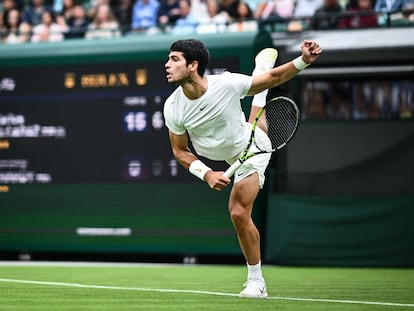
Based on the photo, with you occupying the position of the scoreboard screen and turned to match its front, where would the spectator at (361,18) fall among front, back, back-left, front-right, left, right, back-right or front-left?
left

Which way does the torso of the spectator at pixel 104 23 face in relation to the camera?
toward the camera

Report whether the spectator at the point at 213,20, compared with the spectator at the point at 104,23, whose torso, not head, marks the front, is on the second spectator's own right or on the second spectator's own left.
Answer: on the second spectator's own left

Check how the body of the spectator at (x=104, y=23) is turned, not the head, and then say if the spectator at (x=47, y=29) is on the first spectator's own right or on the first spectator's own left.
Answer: on the first spectator's own right

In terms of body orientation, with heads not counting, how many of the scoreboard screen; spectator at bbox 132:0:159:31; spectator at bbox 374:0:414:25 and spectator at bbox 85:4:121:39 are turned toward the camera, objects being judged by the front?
4

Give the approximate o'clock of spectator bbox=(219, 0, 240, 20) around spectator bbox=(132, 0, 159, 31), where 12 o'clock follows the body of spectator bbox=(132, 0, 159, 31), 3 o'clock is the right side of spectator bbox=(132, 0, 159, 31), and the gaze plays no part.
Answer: spectator bbox=(219, 0, 240, 20) is roughly at 10 o'clock from spectator bbox=(132, 0, 159, 31).

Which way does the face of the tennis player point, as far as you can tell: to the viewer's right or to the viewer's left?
to the viewer's left

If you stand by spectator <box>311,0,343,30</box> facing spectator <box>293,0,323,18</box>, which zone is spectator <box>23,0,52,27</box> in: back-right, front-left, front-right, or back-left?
front-left

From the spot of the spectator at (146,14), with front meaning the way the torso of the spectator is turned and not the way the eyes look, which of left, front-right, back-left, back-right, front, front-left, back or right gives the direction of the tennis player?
front

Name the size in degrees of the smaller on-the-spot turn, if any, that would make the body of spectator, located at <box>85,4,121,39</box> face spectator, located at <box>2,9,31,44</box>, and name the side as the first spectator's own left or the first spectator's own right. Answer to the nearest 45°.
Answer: approximately 135° to the first spectator's own right

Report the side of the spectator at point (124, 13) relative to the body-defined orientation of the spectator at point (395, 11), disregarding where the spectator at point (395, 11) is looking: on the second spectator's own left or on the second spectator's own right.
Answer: on the second spectator's own right

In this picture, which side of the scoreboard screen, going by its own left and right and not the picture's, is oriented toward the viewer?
front

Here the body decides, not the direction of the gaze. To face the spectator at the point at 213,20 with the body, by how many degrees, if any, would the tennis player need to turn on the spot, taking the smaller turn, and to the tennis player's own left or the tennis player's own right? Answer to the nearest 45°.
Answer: approximately 135° to the tennis player's own right

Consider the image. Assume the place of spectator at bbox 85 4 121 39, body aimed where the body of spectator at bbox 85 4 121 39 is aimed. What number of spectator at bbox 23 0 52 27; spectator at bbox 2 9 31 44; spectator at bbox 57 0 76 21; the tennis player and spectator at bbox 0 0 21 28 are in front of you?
1

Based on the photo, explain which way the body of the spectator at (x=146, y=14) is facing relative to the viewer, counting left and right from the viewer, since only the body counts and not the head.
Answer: facing the viewer

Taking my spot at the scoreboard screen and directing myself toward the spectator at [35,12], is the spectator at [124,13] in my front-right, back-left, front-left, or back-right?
front-right
